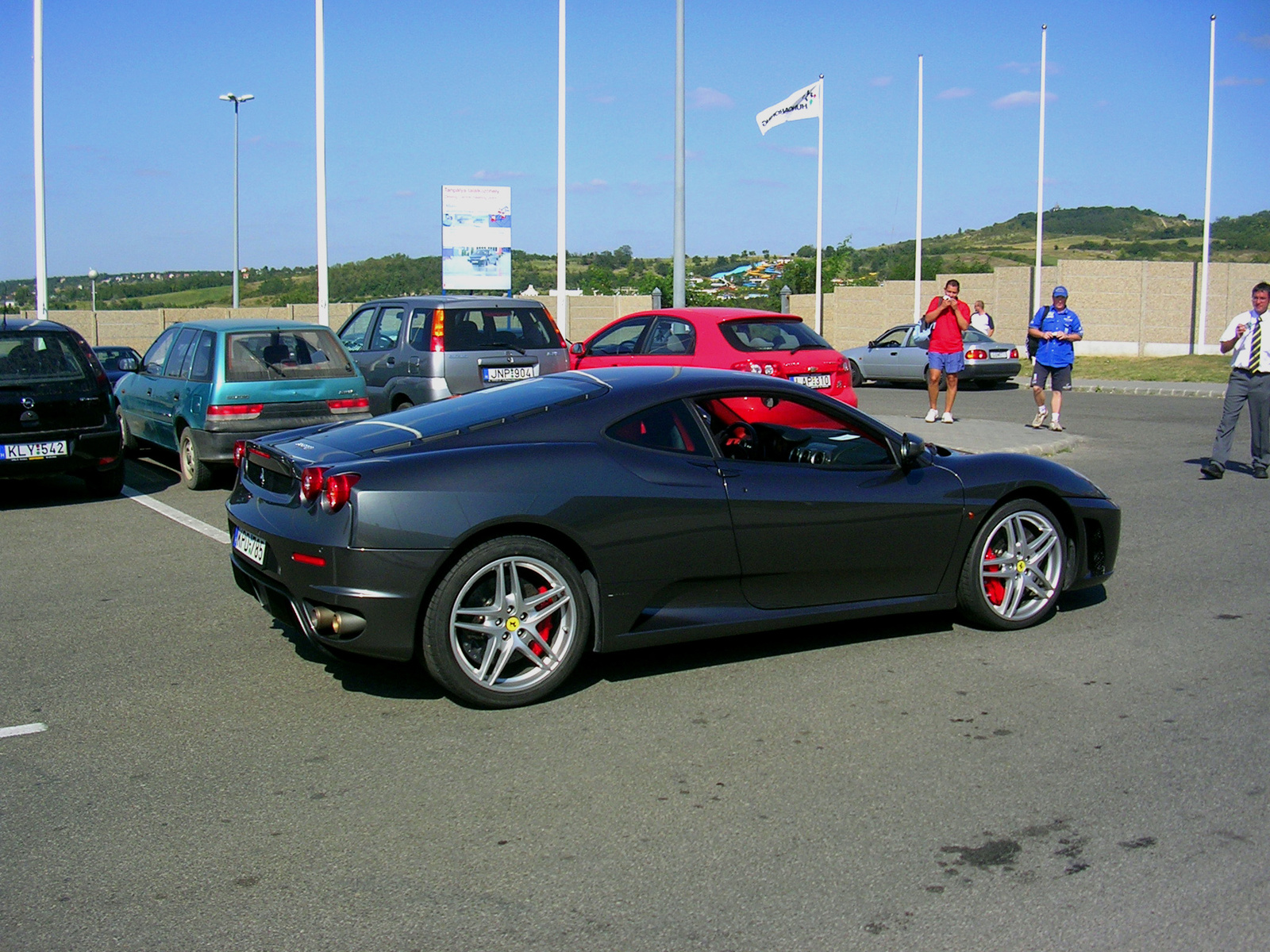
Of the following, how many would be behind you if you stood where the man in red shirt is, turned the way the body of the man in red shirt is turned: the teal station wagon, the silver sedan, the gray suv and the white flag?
2

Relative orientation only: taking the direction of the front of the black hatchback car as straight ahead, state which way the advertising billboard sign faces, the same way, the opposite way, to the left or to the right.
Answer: the opposite way

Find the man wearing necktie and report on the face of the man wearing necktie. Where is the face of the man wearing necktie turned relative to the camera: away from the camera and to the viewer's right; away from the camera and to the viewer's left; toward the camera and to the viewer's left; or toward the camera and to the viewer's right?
toward the camera and to the viewer's left

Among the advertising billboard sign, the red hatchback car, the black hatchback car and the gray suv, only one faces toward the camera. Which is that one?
the advertising billboard sign

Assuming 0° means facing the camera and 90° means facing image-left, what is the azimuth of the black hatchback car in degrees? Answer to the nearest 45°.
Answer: approximately 180°

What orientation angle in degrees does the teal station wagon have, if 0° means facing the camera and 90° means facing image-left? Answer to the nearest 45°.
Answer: approximately 135°

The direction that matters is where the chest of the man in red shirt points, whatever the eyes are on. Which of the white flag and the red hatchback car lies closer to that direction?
the red hatchback car

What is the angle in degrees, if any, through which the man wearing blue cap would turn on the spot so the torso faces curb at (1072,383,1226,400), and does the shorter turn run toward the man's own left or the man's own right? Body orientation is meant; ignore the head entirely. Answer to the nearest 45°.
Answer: approximately 180°

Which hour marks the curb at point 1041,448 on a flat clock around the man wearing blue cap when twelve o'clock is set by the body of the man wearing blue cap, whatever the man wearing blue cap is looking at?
The curb is roughly at 12 o'clock from the man wearing blue cap.

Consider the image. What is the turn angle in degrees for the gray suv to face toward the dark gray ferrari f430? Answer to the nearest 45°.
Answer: approximately 135° to its left

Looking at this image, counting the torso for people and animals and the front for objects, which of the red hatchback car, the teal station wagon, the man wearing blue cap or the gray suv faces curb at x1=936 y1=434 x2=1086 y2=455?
the man wearing blue cap

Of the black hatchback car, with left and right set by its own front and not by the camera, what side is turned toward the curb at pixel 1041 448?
right

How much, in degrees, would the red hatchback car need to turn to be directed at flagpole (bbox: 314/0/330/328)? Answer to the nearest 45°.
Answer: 0° — it already faces it

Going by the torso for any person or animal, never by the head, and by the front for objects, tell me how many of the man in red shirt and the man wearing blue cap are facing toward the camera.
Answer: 2

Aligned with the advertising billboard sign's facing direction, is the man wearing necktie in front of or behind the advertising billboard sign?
in front
